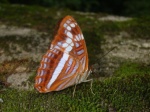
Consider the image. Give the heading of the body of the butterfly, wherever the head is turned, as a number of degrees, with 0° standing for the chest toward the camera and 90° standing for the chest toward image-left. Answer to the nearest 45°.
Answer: approximately 270°
